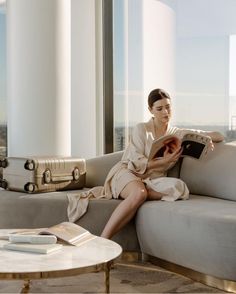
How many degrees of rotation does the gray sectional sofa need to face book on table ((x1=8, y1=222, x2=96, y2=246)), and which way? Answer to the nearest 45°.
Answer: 0° — it already faces it

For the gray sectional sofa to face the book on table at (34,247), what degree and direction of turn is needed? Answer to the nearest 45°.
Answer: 0° — it already faces it

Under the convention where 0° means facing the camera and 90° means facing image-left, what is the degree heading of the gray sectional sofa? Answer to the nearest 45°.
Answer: approximately 45°
